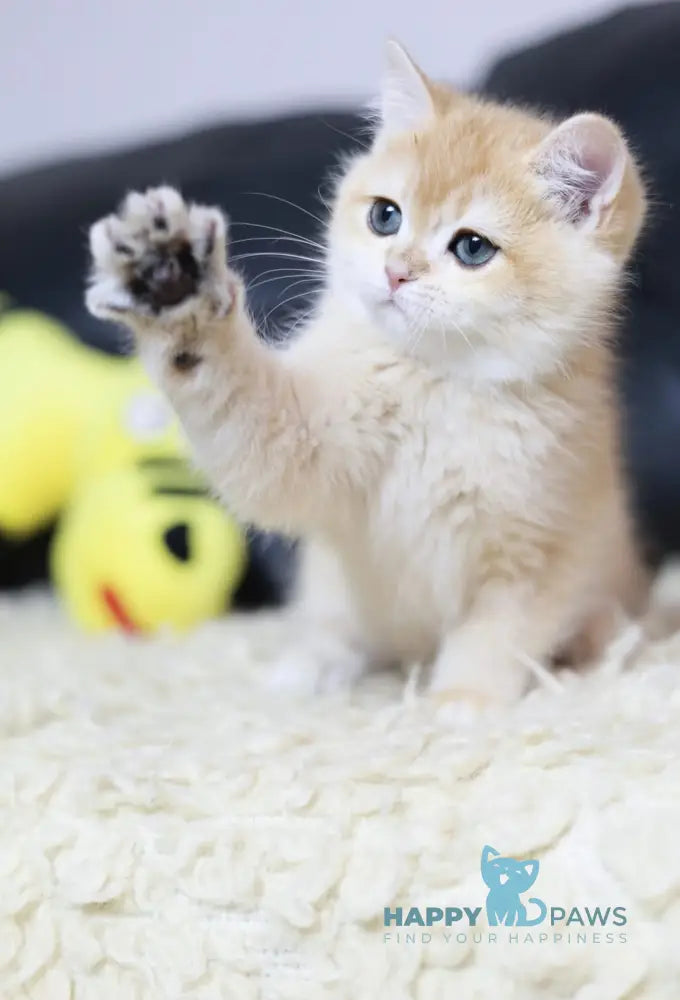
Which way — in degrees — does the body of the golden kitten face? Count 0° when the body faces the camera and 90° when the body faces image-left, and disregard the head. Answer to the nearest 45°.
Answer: approximately 45°

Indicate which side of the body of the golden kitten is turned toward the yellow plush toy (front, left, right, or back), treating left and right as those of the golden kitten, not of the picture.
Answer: right
